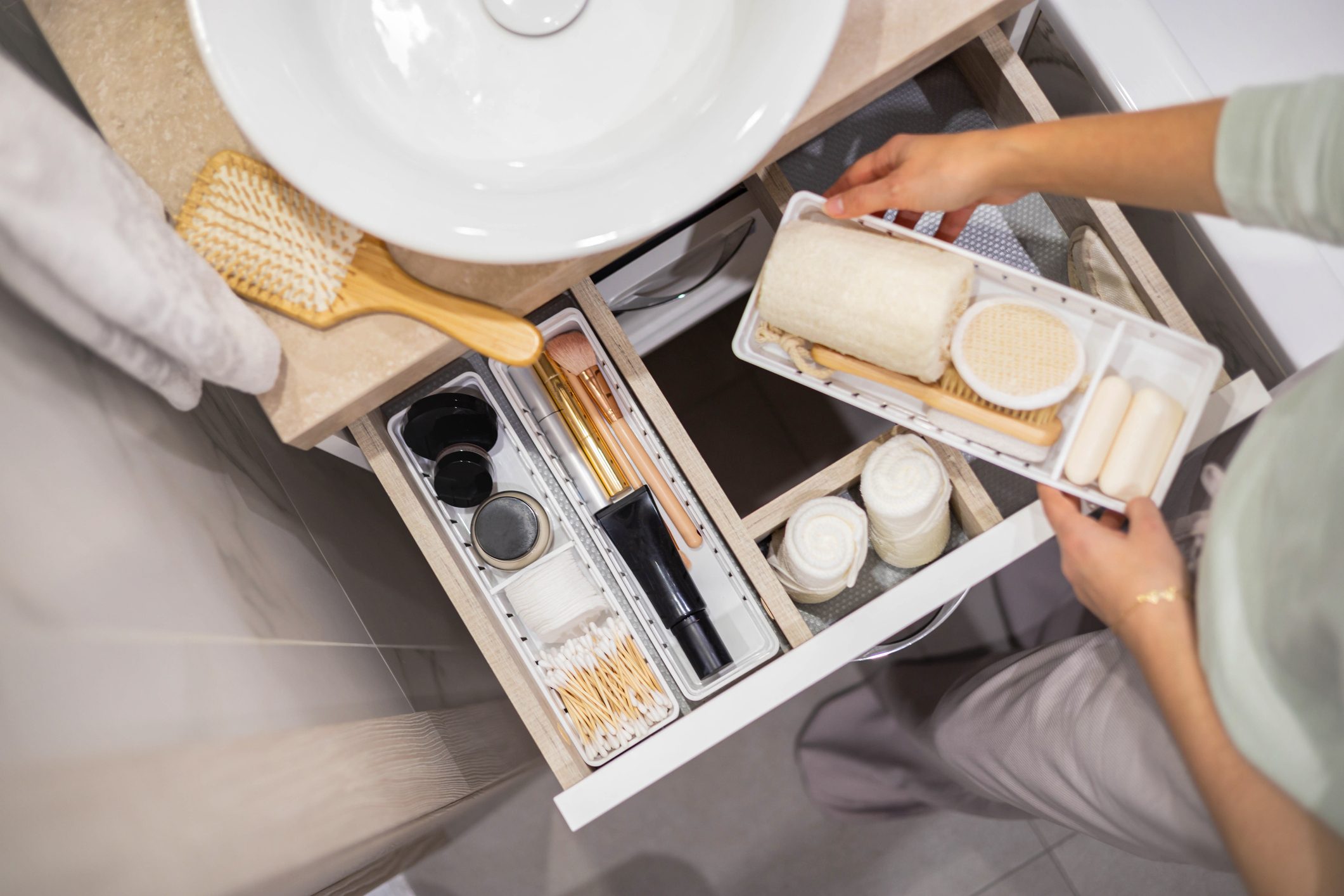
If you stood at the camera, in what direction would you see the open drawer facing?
facing the viewer and to the right of the viewer
